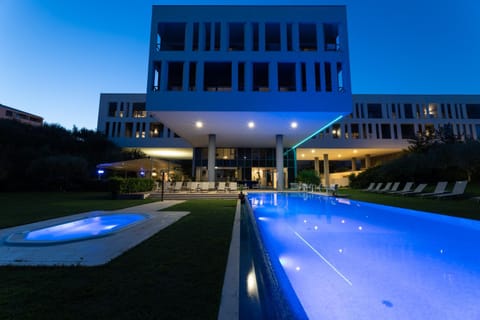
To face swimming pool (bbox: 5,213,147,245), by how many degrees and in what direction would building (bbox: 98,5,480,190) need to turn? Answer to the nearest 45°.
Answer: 0° — it already faces it

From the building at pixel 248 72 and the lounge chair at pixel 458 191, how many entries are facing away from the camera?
0

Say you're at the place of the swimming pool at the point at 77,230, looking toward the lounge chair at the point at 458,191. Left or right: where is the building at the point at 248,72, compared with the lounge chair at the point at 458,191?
left

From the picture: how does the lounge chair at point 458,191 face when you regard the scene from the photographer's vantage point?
facing the viewer and to the left of the viewer

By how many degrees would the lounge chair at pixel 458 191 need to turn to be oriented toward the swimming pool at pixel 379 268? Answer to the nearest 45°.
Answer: approximately 45° to its left

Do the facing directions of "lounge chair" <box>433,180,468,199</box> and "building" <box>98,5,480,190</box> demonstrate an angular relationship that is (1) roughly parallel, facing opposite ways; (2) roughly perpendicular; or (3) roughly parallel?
roughly perpendicular

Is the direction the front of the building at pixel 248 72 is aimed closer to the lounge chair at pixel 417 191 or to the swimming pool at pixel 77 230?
the swimming pool

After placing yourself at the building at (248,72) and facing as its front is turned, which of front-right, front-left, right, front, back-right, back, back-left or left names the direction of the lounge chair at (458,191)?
left

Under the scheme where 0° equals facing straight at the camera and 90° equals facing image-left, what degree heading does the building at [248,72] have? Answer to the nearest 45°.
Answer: approximately 0°

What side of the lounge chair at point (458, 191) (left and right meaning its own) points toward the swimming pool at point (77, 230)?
front
